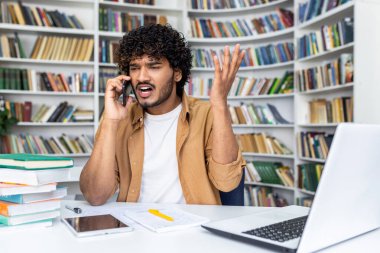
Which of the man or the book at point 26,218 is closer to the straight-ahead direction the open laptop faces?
the man

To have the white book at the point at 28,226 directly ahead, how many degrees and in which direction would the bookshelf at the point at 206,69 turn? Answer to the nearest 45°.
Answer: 0° — it already faces it

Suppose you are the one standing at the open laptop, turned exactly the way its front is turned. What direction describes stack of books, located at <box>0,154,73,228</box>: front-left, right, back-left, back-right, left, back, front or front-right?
front-left

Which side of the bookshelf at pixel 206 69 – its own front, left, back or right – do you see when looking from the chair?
front

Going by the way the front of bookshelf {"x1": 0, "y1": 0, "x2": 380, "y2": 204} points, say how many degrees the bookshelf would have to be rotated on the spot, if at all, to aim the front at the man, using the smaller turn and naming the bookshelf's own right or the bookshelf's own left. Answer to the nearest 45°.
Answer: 0° — it already faces them

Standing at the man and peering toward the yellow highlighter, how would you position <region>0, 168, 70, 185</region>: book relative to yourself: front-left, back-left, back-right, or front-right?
front-right

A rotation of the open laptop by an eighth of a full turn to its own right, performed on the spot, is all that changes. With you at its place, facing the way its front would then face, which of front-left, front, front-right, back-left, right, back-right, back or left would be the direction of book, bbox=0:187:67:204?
left

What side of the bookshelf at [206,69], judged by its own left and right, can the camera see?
front

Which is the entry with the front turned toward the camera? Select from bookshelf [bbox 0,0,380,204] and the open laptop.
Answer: the bookshelf

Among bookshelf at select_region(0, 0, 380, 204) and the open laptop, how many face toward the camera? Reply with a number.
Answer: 1

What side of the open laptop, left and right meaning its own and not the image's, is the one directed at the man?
front

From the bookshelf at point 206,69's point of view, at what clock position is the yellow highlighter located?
The yellow highlighter is roughly at 12 o'clock from the bookshelf.

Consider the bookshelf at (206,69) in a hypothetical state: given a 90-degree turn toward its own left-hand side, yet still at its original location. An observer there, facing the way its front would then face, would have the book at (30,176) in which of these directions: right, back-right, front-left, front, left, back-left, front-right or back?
right

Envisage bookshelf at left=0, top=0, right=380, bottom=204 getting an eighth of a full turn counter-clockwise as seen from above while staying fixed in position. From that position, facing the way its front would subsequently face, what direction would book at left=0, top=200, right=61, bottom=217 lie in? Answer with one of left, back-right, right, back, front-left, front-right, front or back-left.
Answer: front-right

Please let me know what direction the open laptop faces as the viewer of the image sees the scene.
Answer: facing away from the viewer and to the left of the viewer

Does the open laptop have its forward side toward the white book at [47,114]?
yes
